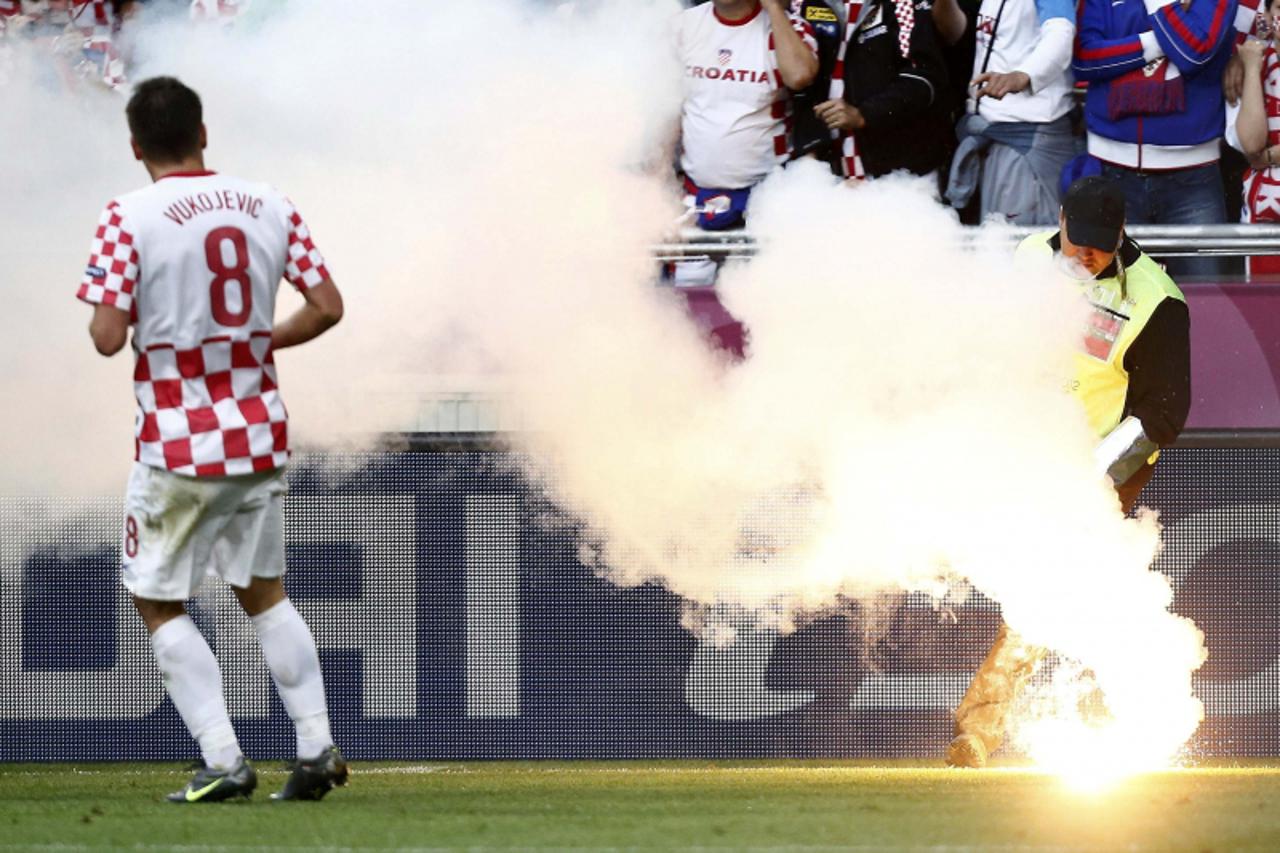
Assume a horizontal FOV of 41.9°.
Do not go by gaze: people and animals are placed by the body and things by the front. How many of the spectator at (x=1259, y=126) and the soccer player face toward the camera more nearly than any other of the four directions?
1

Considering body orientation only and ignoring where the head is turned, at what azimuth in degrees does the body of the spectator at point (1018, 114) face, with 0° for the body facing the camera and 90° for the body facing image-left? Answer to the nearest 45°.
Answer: approximately 45°

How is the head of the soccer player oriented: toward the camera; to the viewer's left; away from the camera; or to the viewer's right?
away from the camera

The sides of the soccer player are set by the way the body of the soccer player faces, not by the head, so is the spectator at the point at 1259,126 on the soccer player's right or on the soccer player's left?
on the soccer player's right

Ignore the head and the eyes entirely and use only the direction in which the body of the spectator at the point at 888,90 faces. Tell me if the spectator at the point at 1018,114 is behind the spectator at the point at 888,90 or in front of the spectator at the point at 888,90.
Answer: behind

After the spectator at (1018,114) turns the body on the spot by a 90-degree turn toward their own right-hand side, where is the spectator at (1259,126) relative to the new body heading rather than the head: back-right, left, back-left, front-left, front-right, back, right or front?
back-right

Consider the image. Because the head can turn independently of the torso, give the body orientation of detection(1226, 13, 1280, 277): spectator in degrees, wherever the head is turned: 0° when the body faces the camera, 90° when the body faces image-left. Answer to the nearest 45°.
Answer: approximately 0°

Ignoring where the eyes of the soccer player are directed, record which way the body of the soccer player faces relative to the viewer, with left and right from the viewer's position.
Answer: facing away from the viewer and to the left of the viewer
